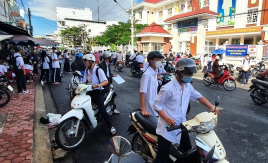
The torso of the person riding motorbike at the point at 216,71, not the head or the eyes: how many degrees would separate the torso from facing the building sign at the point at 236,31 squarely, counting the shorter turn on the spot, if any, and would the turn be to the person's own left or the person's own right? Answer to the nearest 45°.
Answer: approximately 90° to the person's own left

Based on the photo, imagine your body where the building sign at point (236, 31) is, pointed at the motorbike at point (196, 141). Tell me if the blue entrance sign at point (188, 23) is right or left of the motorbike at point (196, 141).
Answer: right

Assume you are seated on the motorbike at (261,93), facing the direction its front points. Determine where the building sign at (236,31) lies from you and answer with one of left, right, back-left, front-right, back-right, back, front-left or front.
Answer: left

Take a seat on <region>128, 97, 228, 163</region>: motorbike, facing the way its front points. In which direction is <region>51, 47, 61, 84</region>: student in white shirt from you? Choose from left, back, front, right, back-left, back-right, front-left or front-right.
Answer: back

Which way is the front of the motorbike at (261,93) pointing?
to the viewer's right

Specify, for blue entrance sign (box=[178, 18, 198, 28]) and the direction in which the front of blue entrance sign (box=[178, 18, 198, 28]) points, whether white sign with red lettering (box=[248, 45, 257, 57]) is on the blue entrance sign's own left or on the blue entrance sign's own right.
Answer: on the blue entrance sign's own left

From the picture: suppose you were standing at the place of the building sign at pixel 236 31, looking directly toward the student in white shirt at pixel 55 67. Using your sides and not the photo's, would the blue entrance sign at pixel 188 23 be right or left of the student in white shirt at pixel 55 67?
right

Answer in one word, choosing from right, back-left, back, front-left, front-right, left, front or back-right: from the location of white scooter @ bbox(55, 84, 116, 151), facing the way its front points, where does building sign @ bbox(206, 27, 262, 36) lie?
back

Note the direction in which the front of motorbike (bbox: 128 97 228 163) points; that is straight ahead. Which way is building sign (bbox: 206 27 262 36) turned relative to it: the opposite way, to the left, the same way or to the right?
to the right

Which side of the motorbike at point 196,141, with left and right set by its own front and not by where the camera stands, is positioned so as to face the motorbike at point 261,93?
left

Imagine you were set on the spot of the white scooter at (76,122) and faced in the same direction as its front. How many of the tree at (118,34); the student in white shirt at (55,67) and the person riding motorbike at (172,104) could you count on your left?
1

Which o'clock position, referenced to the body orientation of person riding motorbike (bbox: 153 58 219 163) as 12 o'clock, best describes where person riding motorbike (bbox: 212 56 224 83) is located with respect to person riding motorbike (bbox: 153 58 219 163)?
person riding motorbike (bbox: 212 56 224 83) is roughly at 8 o'clock from person riding motorbike (bbox: 153 58 219 163).

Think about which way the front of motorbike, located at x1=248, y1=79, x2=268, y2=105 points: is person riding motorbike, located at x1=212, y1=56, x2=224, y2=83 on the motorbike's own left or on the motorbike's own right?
on the motorbike's own left
